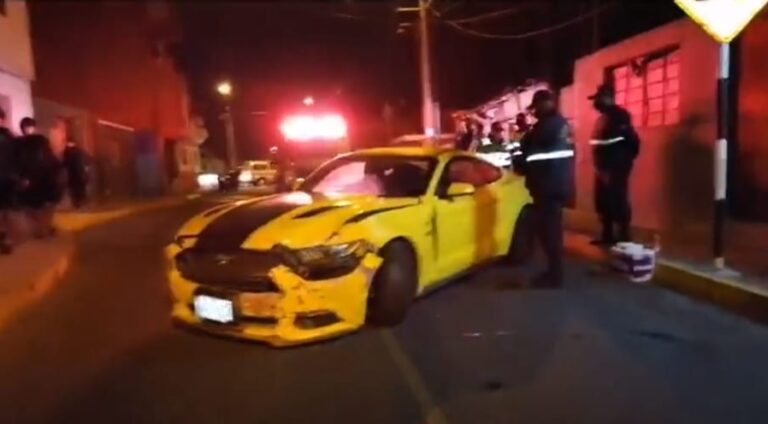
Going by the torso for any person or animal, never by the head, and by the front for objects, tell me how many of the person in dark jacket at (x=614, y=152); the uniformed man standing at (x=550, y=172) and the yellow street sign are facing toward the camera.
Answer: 1

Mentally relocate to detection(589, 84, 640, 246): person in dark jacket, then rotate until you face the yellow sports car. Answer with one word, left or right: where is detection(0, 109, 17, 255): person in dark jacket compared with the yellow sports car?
right

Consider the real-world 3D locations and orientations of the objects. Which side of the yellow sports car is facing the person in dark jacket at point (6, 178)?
right

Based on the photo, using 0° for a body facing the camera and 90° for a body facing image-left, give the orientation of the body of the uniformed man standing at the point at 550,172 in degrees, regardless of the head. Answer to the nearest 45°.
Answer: approximately 90°

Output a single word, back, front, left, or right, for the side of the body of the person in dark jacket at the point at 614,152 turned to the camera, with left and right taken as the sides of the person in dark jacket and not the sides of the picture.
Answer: left

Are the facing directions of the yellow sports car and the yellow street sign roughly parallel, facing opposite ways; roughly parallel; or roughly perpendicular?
roughly parallel

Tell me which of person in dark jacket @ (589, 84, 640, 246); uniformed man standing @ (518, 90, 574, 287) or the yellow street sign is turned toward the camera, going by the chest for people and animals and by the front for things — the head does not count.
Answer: the yellow street sign

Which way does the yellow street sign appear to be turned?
toward the camera

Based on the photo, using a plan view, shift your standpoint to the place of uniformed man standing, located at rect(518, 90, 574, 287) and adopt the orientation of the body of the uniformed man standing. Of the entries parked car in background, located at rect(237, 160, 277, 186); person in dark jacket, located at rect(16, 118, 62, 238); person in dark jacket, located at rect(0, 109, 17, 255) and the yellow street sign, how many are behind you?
1

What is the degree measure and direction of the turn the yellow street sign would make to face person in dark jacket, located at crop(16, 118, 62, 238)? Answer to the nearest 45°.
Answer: approximately 90° to its right

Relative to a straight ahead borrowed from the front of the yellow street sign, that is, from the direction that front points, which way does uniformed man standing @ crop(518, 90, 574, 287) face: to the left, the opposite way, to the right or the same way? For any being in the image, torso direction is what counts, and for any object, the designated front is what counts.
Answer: to the right

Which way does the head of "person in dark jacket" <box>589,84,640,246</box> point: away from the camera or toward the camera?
toward the camera

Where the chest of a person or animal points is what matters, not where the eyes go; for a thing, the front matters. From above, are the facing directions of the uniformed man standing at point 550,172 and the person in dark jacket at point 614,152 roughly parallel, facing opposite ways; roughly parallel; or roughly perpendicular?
roughly parallel
